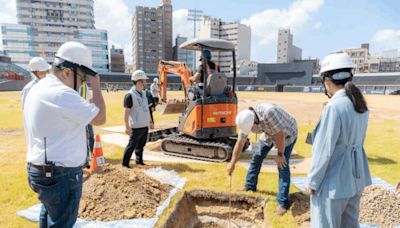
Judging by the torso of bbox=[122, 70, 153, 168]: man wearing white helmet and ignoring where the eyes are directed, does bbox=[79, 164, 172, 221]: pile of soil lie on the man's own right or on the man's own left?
on the man's own right

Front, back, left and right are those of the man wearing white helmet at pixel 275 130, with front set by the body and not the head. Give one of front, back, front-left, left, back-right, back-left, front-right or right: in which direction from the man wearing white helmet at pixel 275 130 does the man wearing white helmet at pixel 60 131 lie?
front

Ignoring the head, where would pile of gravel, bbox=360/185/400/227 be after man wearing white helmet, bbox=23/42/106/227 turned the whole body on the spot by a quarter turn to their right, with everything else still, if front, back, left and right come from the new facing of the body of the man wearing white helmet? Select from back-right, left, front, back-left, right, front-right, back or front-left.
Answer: front-left

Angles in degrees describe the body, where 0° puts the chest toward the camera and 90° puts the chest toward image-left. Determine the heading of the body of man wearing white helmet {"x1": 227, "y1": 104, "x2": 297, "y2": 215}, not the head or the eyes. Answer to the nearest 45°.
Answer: approximately 45°

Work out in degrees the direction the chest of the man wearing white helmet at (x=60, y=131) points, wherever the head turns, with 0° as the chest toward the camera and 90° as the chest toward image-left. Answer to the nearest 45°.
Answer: approximately 225°

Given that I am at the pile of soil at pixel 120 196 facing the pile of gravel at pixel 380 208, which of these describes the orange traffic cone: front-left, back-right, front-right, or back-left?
back-left

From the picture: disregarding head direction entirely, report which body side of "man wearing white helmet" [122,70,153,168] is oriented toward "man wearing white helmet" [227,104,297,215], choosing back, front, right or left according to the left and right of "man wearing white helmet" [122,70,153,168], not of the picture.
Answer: front

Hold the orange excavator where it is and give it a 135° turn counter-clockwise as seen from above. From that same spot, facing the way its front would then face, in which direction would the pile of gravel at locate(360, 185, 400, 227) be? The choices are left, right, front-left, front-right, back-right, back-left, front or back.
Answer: front-left

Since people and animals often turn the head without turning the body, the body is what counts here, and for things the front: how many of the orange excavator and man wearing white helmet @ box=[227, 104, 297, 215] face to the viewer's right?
0

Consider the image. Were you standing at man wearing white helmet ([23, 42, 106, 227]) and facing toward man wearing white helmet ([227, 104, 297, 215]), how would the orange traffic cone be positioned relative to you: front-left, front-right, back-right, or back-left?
front-left

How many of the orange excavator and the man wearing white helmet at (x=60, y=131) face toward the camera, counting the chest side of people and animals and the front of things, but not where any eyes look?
0

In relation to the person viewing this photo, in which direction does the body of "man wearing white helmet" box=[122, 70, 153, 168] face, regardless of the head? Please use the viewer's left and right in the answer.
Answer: facing the viewer and to the right of the viewer

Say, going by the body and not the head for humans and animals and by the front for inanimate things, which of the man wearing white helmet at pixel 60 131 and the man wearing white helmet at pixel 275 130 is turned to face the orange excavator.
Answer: the man wearing white helmet at pixel 60 131

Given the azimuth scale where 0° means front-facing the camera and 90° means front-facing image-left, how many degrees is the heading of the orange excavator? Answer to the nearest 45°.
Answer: approximately 135°
